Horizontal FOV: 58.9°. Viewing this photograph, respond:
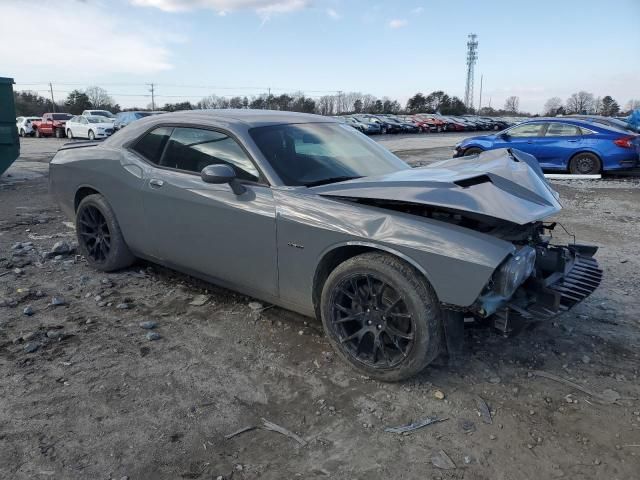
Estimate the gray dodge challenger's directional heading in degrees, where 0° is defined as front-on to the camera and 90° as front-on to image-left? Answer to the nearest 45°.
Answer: approximately 315°

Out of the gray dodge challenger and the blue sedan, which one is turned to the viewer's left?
the blue sedan

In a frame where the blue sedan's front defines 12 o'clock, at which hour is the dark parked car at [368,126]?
The dark parked car is roughly at 2 o'clock from the blue sedan.

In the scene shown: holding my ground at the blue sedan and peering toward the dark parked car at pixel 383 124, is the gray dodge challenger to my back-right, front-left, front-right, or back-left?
back-left

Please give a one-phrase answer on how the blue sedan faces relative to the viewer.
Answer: facing to the left of the viewer
